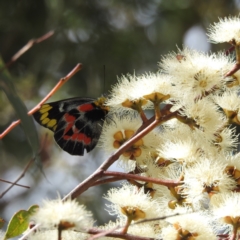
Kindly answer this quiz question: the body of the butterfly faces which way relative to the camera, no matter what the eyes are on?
to the viewer's right
